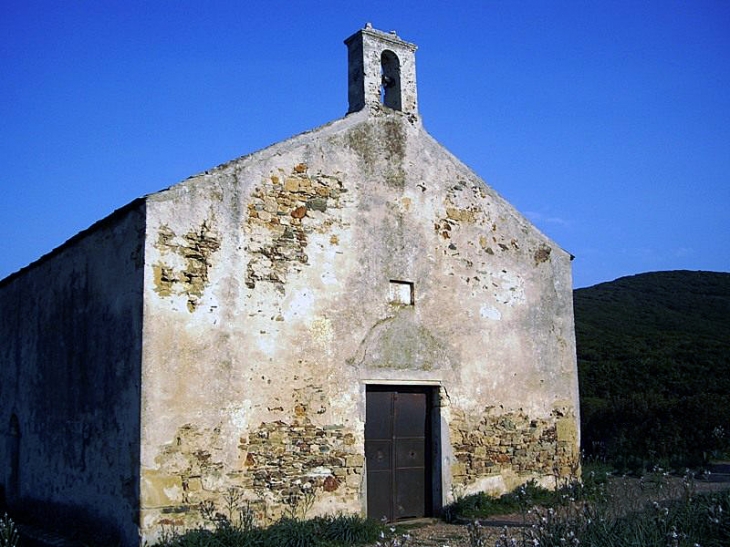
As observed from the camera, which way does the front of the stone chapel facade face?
facing the viewer and to the right of the viewer
